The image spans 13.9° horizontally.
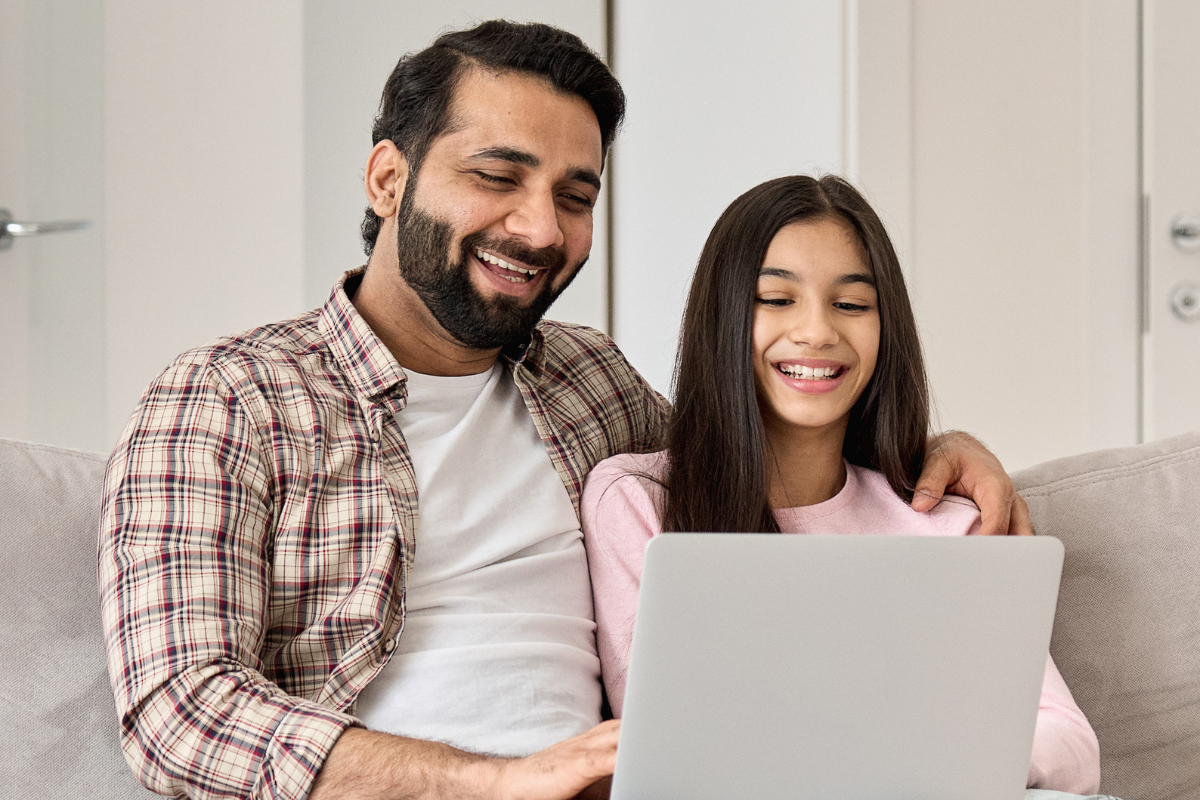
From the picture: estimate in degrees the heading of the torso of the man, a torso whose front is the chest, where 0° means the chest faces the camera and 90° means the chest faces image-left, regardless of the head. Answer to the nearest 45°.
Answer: approximately 315°

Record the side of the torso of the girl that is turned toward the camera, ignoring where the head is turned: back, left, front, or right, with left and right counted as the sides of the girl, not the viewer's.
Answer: front

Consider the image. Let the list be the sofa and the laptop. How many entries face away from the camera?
1

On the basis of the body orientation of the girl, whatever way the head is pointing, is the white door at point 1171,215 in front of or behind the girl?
behind

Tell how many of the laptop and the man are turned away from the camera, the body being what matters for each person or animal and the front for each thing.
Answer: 1

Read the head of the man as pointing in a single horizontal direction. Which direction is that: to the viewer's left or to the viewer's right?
to the viewer's right

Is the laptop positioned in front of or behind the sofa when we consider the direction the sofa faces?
in front

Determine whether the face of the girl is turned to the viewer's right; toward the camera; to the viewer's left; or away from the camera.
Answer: toward the camera

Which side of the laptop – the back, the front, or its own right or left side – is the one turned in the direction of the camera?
back

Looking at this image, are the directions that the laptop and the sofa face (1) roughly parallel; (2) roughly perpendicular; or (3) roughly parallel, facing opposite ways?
roughly parallel, facing opposite ways
